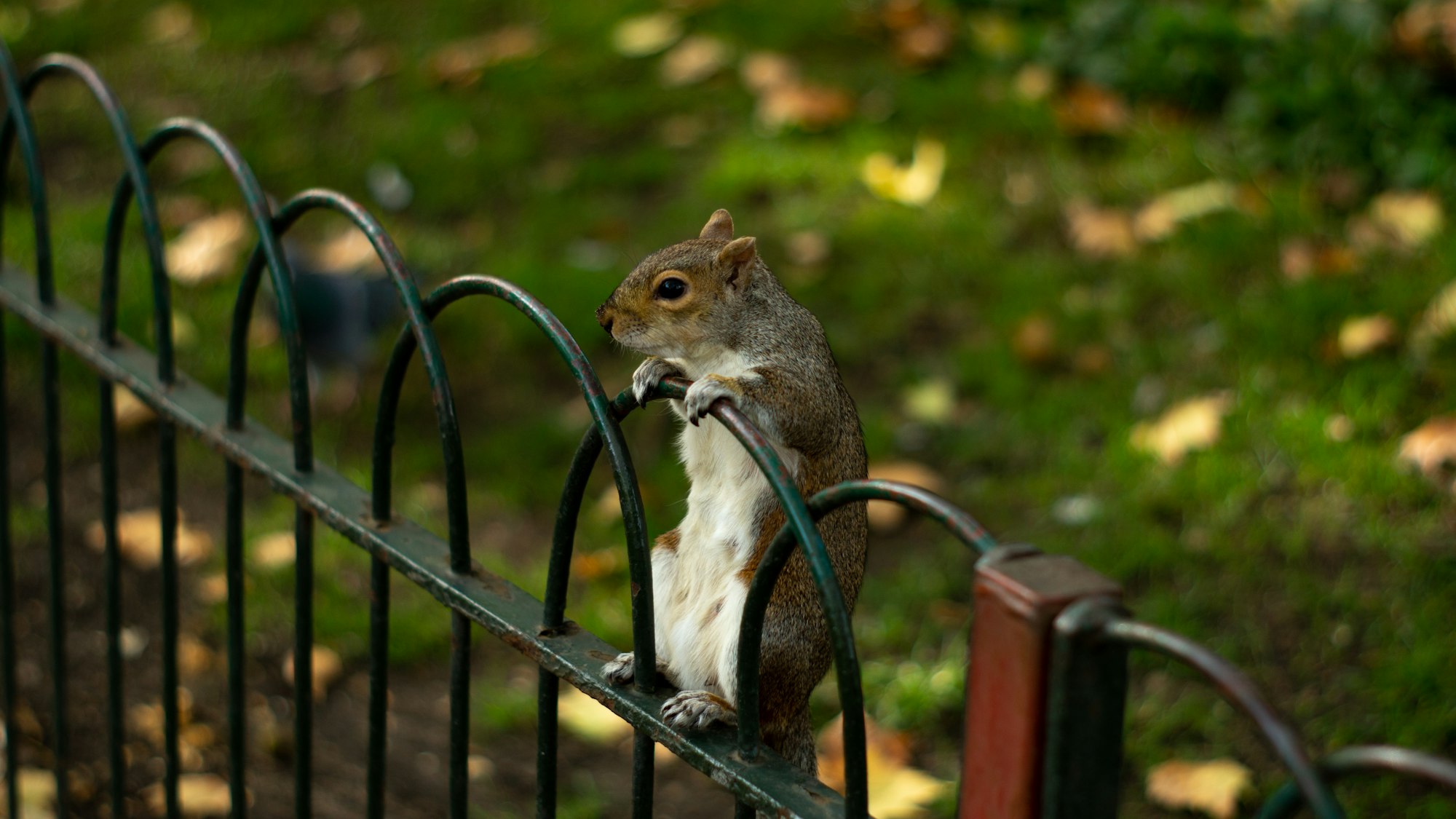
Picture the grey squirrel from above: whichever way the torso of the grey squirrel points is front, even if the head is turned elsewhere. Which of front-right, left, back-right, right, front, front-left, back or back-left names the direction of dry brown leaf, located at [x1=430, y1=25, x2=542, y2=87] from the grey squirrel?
back-right

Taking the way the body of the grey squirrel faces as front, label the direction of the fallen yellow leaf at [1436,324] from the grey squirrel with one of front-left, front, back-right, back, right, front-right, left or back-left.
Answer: back

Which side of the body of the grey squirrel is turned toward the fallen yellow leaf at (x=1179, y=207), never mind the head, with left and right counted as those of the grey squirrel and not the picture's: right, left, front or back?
back

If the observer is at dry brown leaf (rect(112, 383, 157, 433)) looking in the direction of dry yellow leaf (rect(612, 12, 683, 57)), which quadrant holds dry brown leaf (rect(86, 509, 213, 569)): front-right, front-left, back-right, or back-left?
back-right

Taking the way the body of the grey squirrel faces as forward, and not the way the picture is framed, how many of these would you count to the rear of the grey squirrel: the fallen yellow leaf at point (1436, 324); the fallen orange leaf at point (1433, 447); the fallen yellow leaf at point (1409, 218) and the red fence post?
3

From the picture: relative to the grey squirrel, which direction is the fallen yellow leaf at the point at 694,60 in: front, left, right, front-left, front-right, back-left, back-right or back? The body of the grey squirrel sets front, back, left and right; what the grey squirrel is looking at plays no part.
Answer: back-right

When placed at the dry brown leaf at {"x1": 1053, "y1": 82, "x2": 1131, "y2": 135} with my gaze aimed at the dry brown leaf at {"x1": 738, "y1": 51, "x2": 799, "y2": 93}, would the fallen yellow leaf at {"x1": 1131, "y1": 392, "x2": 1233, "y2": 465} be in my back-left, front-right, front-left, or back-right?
back-left

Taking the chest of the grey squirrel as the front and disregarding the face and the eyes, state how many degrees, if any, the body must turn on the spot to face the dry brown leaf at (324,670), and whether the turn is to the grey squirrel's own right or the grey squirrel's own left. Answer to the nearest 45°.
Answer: approximately 90° to the grey squirrel's own right

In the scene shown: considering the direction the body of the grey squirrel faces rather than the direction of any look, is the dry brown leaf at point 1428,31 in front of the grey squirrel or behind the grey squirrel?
behind

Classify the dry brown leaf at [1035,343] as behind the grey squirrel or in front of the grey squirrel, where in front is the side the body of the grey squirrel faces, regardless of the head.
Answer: behind

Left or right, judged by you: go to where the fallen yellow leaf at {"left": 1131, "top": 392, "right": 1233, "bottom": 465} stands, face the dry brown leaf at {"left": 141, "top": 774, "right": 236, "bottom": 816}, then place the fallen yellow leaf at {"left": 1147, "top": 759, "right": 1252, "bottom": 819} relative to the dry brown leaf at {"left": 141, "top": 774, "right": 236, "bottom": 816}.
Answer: left

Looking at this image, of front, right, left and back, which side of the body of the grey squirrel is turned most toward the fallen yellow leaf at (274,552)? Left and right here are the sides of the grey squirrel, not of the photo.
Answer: right

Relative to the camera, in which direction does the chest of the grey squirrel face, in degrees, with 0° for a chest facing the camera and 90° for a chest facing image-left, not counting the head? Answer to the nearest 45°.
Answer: approximately 45°

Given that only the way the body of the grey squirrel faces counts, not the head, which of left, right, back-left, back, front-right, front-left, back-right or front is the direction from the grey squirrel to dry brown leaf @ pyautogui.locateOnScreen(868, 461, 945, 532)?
back-right

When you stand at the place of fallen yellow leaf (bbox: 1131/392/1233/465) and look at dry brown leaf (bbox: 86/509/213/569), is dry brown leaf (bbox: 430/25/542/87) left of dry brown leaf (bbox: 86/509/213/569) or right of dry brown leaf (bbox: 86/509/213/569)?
right

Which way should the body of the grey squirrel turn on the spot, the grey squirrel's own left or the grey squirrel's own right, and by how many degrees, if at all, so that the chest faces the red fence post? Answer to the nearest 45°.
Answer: approximately 45° to the grey squirrel's own left
